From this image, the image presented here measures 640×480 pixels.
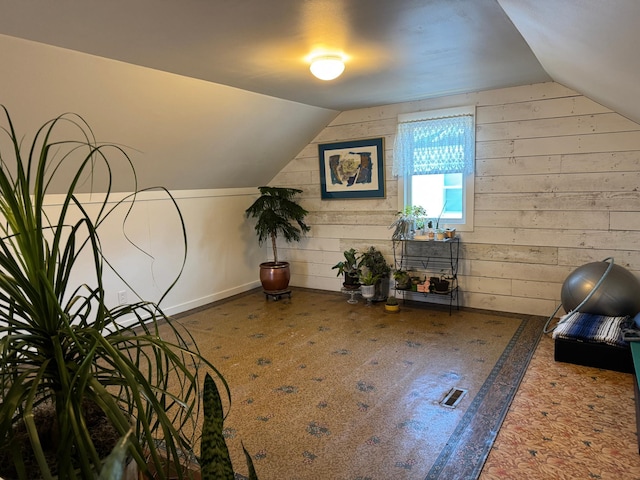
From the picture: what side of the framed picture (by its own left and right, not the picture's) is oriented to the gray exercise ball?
left

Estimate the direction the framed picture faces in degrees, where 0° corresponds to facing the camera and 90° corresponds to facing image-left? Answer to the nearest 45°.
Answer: approximately 45°

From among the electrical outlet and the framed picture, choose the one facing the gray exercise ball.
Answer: the electrical outlet

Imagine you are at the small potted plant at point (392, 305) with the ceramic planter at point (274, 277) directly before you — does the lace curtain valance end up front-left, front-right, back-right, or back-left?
back-right

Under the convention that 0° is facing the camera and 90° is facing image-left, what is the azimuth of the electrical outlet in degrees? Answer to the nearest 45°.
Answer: approximately 315°
